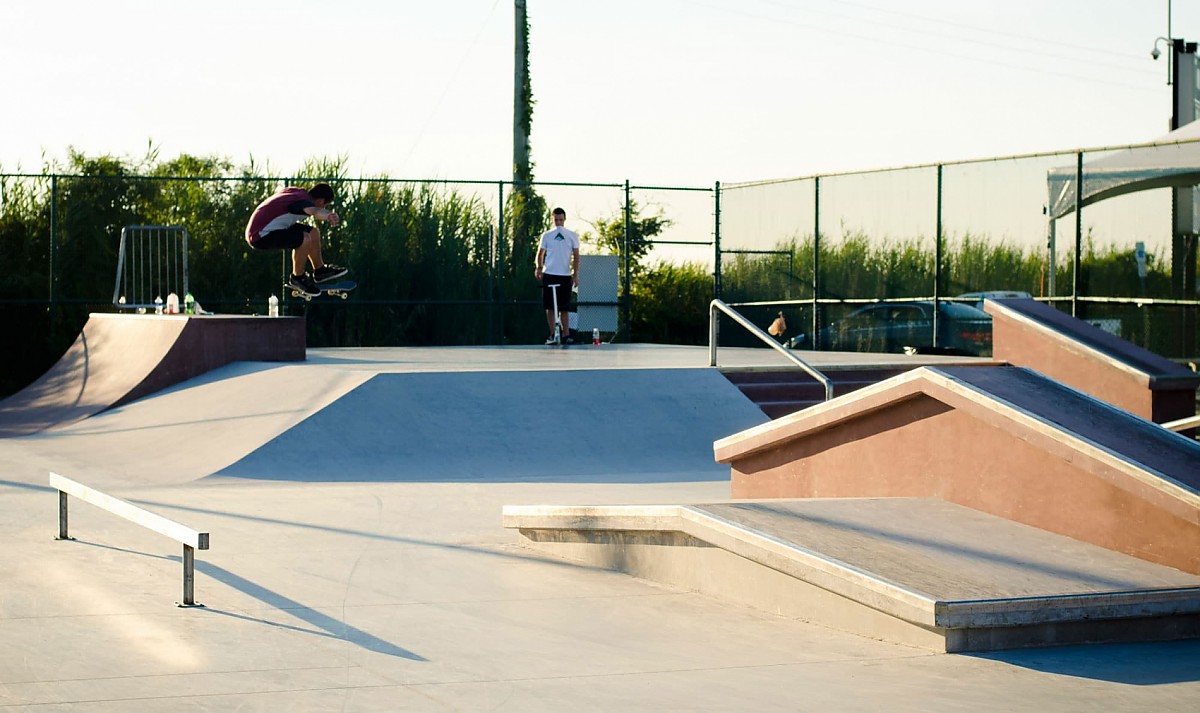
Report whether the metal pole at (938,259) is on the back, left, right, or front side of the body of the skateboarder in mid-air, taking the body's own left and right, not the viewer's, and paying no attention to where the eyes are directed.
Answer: front

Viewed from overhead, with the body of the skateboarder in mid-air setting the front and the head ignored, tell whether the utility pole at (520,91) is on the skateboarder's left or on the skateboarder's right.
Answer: on the skateboarder's left

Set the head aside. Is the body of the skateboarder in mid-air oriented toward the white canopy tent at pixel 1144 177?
yes

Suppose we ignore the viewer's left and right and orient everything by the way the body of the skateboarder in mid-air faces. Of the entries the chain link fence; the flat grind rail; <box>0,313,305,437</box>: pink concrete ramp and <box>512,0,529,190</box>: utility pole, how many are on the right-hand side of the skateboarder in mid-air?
1

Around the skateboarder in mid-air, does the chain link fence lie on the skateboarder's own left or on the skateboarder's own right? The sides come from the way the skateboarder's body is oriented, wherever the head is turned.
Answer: on the skateboarder's own left

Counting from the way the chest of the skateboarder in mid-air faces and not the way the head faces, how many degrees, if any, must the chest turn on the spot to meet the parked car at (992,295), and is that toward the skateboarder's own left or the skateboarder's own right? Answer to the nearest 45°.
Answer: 0° — they already face it

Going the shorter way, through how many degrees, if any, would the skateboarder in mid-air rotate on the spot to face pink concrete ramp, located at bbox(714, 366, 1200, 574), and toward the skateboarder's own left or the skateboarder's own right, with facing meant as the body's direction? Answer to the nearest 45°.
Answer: approximately 90° to the skateboarder's own right

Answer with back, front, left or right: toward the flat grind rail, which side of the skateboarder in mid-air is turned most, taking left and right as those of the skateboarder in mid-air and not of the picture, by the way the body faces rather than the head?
right

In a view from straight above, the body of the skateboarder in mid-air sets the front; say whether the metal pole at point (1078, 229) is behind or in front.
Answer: in front

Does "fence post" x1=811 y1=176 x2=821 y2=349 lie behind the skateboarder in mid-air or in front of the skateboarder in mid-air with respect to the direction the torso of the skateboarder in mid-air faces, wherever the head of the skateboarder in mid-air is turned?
in front

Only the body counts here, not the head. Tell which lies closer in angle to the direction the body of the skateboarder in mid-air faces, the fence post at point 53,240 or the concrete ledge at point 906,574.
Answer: the concrete ledge

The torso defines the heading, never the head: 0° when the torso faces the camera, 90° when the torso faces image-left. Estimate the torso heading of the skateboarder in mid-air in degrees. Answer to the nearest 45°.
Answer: approximately 270°

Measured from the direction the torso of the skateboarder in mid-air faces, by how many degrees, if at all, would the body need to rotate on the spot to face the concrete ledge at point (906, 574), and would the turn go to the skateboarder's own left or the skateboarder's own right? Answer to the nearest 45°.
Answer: approximately 90° to the skateboarder's own right
